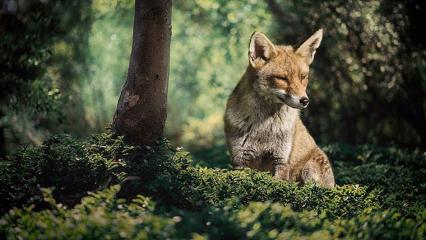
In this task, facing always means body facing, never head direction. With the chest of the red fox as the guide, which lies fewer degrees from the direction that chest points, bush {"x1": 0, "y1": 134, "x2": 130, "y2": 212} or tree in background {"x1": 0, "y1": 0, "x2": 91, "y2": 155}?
the bush

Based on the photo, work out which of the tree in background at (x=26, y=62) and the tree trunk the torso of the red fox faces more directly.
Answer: the tree trunk

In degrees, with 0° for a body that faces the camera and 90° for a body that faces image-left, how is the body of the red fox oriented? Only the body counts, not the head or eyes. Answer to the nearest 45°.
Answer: approximately 45°

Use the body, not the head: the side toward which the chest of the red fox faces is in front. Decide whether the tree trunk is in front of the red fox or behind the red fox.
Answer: behind

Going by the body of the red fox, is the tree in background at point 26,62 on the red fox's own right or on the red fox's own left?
on the red fox's own right

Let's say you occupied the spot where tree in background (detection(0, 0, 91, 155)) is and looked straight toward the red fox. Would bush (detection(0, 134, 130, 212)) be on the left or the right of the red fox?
right

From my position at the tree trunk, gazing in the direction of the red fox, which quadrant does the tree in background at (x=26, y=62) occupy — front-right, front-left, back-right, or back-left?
back-left
